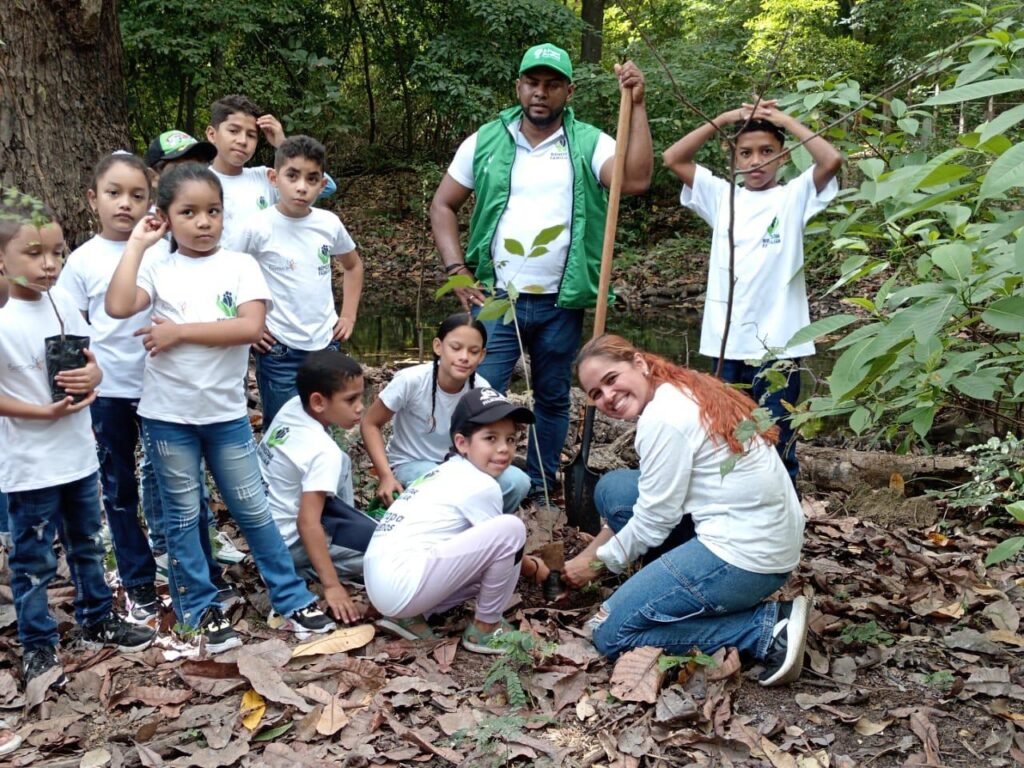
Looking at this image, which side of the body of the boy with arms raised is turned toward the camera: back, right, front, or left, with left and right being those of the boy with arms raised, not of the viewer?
front

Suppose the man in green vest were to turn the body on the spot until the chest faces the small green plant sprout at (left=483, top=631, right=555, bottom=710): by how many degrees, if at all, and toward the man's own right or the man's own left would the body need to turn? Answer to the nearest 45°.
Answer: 0° — they already face it

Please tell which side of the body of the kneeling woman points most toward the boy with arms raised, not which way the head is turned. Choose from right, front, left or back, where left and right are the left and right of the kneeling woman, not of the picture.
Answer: right

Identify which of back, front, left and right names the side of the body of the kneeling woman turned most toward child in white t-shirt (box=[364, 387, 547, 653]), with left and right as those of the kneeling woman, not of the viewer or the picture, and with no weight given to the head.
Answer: front

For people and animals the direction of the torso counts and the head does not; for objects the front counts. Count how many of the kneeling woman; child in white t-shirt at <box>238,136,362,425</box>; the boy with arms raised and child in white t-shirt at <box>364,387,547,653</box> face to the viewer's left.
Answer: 1

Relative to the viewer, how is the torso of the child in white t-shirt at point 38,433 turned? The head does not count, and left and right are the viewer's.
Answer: facing the viewer and to the right of the viewer

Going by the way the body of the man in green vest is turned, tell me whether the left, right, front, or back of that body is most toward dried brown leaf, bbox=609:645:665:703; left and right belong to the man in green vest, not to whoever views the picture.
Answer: front

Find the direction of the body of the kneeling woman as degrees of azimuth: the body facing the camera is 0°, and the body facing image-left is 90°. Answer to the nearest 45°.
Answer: approximately 90°

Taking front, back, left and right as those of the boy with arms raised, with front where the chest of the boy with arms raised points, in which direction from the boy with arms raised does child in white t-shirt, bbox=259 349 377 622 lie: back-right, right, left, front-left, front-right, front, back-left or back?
front-right

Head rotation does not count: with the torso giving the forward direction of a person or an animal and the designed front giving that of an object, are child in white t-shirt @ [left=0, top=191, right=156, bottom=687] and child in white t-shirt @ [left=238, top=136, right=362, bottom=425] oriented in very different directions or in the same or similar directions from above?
same or similar directions

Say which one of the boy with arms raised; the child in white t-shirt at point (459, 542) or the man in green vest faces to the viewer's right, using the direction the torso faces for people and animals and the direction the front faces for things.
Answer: the child in white t-shirt

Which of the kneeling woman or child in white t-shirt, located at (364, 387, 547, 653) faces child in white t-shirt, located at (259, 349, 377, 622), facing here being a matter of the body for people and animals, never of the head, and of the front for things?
the kneeling woman

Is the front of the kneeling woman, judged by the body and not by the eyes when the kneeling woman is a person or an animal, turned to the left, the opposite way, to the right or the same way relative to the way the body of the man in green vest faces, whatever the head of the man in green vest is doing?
to the right

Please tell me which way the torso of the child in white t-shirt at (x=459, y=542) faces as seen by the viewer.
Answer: to the viewer's right
